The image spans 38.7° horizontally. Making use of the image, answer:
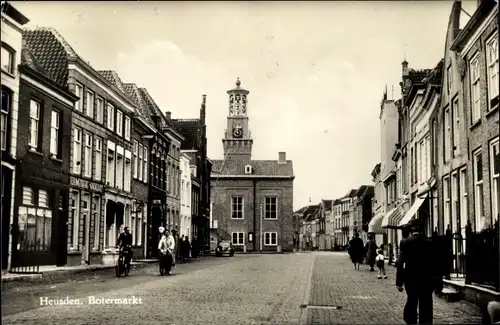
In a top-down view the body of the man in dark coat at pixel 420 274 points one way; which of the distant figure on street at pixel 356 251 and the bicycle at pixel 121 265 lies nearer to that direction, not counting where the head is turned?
the distant figure on street

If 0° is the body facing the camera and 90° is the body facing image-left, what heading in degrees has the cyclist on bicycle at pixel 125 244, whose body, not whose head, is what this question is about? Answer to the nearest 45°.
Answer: approximately 0°

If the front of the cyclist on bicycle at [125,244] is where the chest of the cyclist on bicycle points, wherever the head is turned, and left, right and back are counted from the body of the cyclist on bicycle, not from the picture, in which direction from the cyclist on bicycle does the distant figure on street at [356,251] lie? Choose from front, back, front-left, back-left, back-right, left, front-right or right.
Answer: back-left

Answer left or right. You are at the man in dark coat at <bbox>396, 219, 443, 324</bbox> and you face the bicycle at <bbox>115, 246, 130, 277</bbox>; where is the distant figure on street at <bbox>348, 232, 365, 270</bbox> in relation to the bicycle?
right

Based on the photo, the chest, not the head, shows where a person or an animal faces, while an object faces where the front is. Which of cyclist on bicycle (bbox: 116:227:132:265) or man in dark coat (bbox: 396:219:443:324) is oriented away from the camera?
the man in dark coat

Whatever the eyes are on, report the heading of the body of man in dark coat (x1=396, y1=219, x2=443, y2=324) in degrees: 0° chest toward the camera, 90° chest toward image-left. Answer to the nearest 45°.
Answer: approximately 180°

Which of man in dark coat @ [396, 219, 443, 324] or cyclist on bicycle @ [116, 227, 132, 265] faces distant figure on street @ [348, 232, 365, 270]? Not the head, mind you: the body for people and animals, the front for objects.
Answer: the man in dark coat

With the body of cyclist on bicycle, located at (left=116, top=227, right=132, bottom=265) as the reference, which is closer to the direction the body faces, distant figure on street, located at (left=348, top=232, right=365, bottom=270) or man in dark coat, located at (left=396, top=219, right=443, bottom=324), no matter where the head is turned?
the man in dark coat

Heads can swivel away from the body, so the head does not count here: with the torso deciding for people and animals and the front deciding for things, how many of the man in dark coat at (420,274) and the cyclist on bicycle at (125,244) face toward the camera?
1
